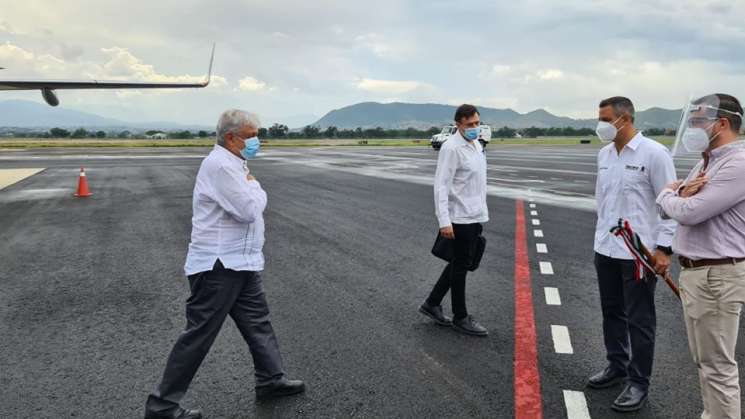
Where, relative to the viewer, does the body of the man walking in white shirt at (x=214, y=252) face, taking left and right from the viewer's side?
facing to the right of the viewer

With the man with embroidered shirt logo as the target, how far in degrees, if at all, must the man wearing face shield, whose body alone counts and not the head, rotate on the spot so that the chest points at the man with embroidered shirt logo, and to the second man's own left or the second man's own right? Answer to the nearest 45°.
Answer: approximately 45° to the second man's own right

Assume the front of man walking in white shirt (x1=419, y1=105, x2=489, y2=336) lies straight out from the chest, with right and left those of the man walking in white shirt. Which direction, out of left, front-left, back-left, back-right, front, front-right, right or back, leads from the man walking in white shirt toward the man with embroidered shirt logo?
front

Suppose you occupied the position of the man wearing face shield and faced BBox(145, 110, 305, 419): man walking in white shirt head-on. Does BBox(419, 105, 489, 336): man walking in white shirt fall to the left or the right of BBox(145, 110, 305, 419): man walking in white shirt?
right

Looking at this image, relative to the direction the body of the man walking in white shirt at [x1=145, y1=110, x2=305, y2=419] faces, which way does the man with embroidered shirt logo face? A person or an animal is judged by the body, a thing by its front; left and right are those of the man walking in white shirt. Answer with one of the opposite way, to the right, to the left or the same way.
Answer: the opposite way

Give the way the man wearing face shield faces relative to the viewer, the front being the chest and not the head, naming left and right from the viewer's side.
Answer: facing to the left of the viewer

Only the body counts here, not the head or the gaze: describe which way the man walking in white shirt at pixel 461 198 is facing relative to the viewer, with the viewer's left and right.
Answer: facing the viewer and to the right of the viewer

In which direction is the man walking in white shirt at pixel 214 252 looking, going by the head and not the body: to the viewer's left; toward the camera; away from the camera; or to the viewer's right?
to the viewer's right

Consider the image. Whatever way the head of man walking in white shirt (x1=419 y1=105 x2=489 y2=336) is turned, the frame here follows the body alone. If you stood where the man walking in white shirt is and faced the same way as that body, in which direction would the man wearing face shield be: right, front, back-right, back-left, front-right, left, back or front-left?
front

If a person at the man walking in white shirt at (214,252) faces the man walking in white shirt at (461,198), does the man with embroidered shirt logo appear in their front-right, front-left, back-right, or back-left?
front-right

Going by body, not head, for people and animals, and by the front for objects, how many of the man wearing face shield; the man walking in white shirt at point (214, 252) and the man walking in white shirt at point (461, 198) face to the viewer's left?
1

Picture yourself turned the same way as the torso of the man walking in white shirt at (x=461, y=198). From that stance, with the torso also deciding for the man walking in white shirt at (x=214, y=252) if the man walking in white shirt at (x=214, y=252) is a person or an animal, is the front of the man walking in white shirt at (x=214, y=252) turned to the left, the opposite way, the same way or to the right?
to the left

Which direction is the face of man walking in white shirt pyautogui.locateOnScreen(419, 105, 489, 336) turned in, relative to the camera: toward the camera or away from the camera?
toward the camera
